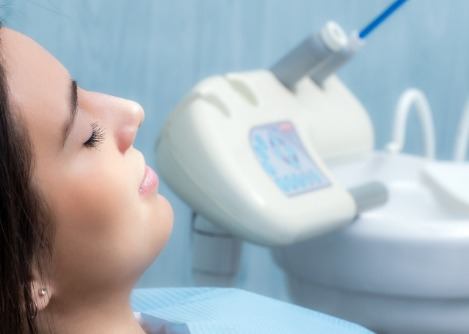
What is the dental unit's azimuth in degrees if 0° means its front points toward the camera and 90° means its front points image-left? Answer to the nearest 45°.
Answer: approximately 0°
